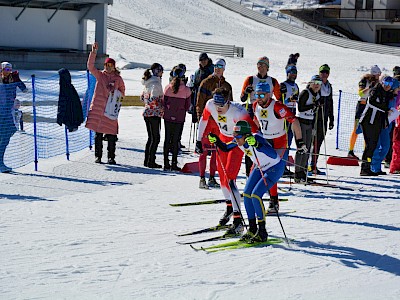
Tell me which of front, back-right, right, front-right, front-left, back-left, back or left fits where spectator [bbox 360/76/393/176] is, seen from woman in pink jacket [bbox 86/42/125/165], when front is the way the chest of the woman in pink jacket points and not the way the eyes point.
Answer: left

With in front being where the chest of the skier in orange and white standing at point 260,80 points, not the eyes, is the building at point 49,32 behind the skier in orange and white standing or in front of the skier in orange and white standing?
behind

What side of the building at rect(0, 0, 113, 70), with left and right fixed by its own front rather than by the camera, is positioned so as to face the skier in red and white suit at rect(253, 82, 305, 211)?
front

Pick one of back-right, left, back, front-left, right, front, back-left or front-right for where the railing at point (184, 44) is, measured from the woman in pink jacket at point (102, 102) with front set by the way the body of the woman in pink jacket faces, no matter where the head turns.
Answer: back

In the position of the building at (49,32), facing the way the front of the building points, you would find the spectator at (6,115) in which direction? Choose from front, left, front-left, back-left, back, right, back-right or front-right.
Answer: front

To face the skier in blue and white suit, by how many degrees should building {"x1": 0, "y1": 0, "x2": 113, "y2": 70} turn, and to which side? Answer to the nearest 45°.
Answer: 0° — it already faces them

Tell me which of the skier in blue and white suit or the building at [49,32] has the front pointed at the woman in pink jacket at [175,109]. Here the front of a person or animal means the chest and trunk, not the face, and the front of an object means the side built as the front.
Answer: the building

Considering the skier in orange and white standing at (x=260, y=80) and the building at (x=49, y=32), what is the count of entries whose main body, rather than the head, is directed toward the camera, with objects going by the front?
2

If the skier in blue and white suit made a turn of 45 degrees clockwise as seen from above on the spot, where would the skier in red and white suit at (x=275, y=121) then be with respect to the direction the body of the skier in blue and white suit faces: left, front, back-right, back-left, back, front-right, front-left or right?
right

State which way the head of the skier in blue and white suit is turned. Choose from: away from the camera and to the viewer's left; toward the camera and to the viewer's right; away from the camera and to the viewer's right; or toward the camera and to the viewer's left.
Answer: toward the camera and to the viewer's left

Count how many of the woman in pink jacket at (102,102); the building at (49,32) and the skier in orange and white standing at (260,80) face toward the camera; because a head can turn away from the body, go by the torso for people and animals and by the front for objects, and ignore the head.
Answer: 3

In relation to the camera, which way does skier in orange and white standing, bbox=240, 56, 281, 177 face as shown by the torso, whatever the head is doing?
toward the camera

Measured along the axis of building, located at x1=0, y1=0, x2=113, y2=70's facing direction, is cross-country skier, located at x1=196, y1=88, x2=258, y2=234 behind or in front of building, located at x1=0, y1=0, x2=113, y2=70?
in front

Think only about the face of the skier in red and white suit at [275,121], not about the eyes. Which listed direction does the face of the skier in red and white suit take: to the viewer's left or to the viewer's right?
to the viewer's left
